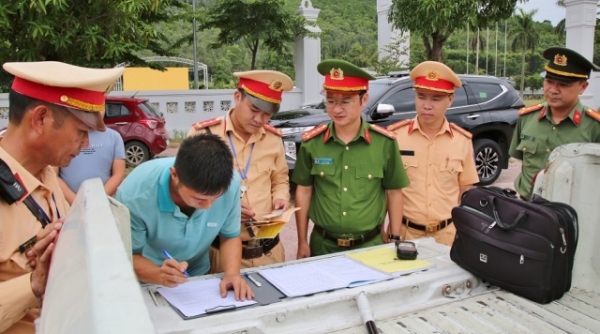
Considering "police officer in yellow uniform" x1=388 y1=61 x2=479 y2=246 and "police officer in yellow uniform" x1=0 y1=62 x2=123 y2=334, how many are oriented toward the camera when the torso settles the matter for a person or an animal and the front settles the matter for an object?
1

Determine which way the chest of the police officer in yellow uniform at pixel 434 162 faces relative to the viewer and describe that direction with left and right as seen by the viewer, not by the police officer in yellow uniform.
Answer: facing the viewer

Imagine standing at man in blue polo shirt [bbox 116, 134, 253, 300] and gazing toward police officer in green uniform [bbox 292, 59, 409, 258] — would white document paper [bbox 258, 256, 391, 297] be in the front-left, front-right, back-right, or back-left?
front-right

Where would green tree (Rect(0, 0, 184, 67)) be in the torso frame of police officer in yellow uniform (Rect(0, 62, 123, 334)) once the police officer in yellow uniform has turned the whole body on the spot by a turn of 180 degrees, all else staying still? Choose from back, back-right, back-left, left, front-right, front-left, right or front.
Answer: right

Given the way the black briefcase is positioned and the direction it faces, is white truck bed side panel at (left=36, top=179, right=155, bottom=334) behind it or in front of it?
in front

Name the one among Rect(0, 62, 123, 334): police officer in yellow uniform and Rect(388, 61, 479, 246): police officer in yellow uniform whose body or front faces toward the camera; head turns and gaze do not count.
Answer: Rect(388, 61, 479, 246): police officer in yellow uniform

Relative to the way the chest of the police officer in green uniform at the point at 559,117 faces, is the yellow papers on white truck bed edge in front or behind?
in front

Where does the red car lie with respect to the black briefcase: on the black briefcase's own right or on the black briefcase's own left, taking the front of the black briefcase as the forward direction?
on the black briefcase's own right

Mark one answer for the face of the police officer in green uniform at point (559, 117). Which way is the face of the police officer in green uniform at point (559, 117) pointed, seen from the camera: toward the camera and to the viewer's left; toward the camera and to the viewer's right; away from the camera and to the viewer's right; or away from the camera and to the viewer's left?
toward the camera and to the viewer's left

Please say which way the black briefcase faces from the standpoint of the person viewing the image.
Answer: facing the viewer and to the left of the viewer

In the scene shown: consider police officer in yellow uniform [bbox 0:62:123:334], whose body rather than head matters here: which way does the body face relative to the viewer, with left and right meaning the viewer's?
facing to the right of the viewer

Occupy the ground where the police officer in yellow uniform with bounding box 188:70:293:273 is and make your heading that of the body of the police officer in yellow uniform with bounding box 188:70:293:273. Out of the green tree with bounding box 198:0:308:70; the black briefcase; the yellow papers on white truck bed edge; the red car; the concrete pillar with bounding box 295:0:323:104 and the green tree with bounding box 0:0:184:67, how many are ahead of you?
2

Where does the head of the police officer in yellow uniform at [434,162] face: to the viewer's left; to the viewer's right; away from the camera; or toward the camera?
toward the camera

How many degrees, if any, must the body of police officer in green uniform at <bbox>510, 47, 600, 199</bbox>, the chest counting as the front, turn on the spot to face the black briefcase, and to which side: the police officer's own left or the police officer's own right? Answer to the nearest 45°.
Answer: approximately 45° to the police officer's own left

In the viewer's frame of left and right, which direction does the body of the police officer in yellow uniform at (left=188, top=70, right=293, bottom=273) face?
facing the viewer and to the right of the viewer
